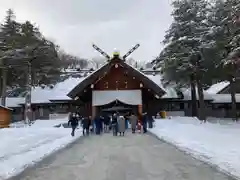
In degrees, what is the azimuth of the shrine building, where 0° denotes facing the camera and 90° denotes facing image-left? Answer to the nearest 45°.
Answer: approximately 0°

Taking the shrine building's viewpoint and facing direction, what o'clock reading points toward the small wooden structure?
The small wooden structure is roughly at 3 o'clock from the shrine building.
